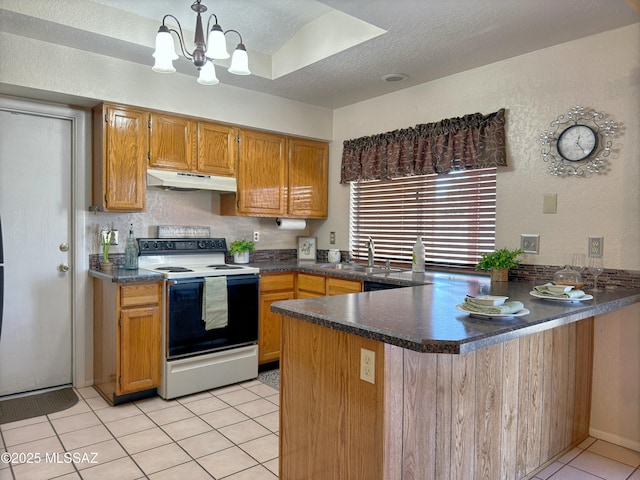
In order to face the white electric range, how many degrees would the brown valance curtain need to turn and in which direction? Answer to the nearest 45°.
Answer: approximately 45° to its right

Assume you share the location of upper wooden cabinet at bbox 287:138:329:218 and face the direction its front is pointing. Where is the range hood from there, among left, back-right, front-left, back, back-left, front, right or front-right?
right

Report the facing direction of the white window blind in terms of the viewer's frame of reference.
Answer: facing the viewer and to the left of the viewer

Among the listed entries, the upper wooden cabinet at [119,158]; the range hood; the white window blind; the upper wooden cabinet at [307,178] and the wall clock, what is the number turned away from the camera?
0

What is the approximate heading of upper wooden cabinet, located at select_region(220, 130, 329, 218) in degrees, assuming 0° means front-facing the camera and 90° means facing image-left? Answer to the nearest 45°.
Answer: approximately 315°

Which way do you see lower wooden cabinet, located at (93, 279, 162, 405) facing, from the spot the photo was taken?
facing the viewer and to the right of the viewer

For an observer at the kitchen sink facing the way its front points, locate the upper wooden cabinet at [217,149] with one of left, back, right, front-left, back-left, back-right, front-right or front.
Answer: front-right

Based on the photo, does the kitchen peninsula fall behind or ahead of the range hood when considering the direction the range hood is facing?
ahead

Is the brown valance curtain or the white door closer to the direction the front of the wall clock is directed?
the white door

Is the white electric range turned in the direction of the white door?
no

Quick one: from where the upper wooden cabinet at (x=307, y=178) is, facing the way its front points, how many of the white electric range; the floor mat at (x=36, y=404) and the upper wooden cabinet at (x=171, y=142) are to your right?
3

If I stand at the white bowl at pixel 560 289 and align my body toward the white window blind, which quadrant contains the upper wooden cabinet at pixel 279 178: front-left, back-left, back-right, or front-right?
front-left
